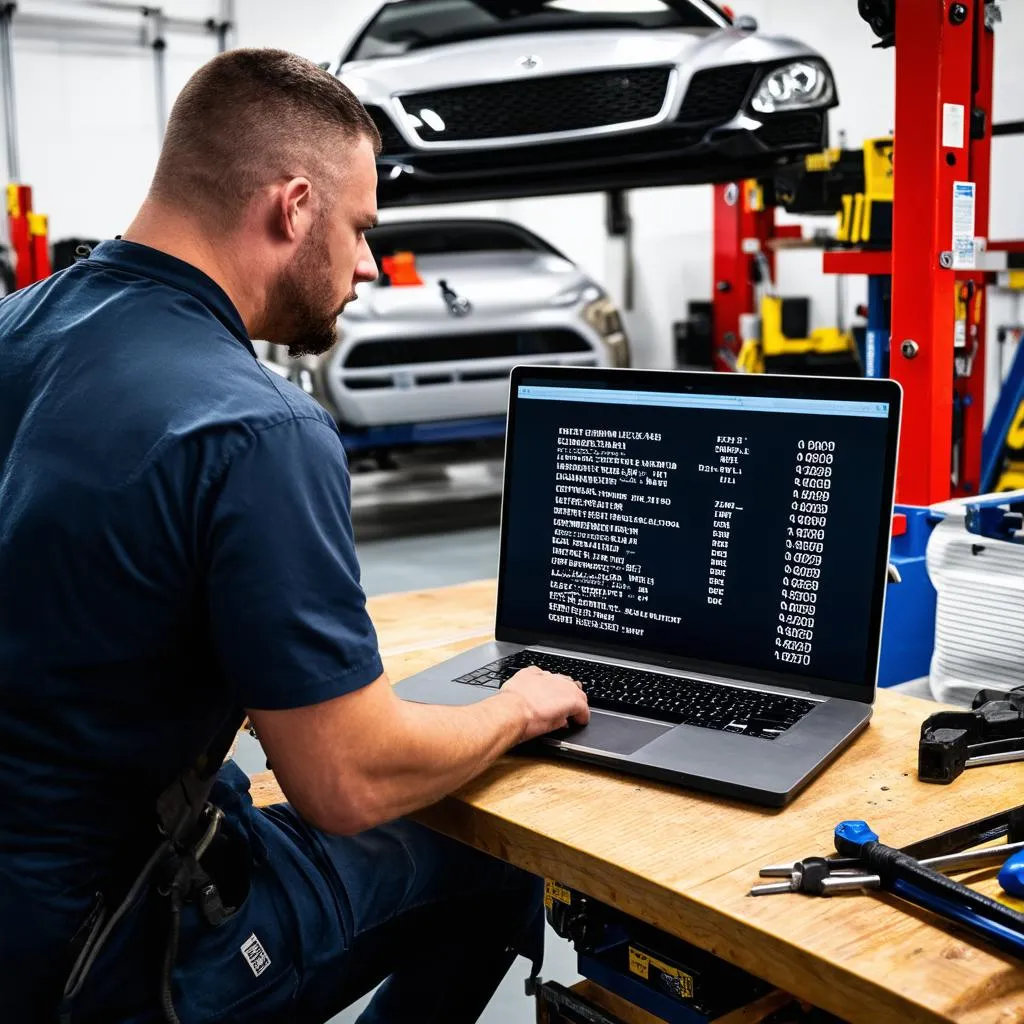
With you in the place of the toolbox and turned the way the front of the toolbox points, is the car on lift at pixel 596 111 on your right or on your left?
on your right

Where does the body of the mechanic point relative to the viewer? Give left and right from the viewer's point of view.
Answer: facing away from the viewer and to the right of the viewer

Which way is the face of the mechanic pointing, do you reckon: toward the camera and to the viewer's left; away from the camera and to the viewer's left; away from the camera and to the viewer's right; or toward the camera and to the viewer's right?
away from the camera and to the viewer's right

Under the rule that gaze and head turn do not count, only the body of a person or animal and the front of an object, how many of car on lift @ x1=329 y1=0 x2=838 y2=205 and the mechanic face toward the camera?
1

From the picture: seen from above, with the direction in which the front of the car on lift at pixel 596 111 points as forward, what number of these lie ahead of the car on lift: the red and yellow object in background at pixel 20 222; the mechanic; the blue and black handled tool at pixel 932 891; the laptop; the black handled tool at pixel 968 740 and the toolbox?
5

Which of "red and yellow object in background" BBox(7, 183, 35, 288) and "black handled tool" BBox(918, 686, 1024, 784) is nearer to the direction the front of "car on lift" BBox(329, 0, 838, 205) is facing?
the black handled tool

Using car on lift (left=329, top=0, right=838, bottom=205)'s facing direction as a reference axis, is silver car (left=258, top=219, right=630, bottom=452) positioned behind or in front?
behind

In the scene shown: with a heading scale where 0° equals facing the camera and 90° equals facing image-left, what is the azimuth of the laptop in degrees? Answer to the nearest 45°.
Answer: approximately 45°

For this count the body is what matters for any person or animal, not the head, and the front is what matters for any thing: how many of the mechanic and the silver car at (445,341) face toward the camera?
1

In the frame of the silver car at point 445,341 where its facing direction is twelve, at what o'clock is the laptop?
The laptop is roughly at 12 o'clock from the silver car.

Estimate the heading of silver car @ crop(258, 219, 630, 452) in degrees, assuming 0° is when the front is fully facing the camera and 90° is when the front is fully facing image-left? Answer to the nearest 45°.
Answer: approximately 0°
